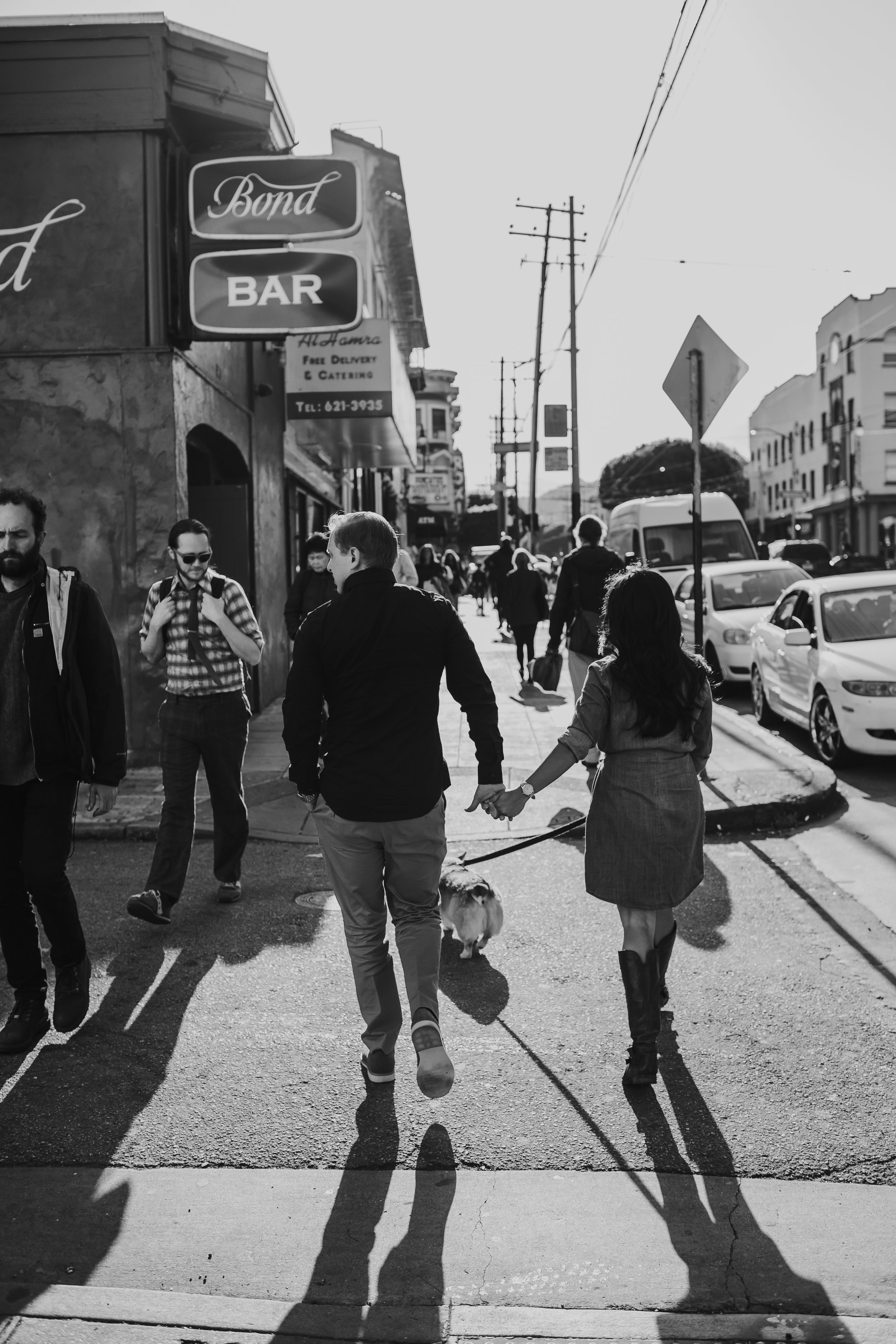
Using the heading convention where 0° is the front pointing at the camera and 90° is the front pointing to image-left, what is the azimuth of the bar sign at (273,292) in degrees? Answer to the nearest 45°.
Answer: approximately 0°

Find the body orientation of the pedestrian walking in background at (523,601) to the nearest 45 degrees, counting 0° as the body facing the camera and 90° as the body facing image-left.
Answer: approximately 180°

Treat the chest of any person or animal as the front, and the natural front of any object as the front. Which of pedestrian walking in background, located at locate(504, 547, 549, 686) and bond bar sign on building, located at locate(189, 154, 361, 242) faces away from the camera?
the pedestrian walking in background

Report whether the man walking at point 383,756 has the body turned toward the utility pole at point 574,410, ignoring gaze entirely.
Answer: yes

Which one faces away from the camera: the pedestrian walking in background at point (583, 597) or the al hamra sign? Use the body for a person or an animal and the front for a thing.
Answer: the pedestrian walking in background

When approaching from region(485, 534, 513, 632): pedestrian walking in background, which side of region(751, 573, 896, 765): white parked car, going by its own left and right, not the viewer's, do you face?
back

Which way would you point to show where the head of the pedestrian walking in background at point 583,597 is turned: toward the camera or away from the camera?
away from the camera

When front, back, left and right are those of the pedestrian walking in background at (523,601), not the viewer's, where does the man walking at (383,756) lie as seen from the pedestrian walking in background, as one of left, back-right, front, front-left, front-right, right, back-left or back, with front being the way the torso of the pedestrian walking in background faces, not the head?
back

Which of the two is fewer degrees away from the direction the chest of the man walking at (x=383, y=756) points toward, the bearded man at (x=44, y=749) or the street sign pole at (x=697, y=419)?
the street sign pole

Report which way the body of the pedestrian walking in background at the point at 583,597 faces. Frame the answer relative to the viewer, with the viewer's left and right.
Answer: facing away from the viewer
